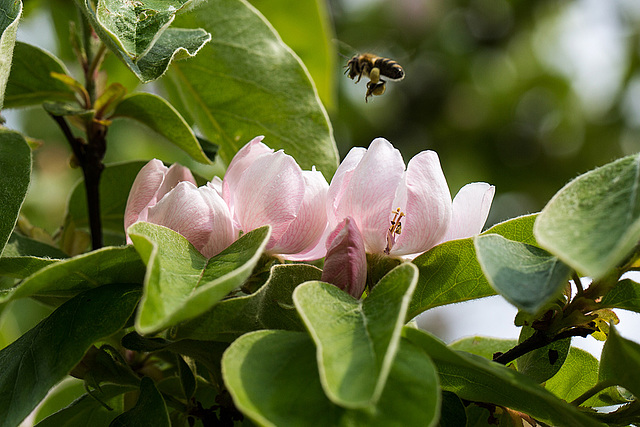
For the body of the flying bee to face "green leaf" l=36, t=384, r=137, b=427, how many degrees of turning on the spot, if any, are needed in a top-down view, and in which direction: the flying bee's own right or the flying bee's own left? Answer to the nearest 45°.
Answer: approximately 45° to the flying bee's own left

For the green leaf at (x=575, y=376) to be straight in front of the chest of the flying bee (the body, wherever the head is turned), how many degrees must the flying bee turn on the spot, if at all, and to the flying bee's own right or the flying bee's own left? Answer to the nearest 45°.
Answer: approximately 135° to the flying bee's own left

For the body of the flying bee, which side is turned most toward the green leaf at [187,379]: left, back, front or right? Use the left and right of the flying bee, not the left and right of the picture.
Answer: front

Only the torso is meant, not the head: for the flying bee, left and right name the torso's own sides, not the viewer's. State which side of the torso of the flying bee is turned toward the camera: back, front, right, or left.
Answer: left

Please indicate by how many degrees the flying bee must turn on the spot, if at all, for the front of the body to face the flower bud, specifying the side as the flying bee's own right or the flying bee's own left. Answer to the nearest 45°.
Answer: approximately 90° to the flying bee's own left

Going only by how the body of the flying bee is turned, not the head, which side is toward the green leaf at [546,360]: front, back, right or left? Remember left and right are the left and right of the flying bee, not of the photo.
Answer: back

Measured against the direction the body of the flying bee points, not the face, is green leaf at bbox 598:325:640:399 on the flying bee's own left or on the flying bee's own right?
on the flying bee's own left
